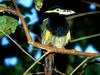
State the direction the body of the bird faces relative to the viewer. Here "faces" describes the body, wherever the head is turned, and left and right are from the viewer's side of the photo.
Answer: facing the viewer and to the right of the viewer

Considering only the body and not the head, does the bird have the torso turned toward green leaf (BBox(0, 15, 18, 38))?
no
